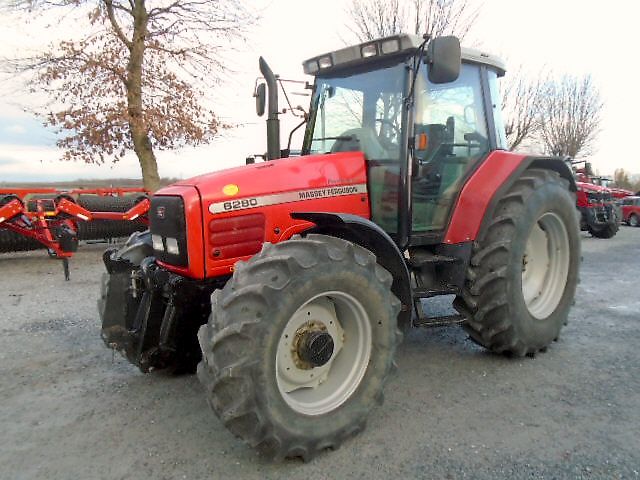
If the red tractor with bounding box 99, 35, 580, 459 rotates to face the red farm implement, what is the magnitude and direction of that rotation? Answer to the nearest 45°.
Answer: approximately 90° to its right

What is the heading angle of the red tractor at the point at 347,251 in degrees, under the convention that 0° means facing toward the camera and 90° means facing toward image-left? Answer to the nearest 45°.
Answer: approximately 45°

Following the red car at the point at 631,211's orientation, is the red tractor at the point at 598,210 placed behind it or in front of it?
in front

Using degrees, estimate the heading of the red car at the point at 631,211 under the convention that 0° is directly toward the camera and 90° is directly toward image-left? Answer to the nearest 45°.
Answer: approximately 45°

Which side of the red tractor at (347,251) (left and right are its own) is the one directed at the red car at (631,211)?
back

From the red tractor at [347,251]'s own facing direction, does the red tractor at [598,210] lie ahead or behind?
behind

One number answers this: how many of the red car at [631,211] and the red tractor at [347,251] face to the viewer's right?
0
